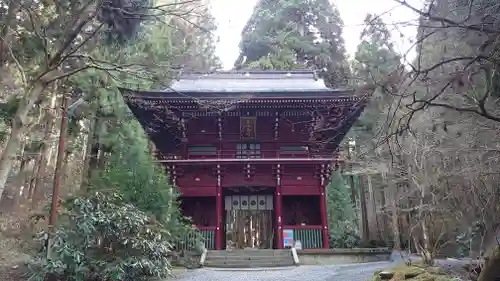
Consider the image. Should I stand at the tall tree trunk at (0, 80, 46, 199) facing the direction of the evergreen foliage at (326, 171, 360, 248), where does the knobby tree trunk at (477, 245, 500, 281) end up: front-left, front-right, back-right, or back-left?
front-right

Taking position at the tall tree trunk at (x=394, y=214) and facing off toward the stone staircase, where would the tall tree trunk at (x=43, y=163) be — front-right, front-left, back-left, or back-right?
front-right

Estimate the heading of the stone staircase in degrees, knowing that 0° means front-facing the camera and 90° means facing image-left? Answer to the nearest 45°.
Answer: approximately 0°

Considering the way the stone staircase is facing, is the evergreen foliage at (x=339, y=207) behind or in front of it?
behind

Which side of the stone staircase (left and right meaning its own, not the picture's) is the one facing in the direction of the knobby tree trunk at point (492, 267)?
front

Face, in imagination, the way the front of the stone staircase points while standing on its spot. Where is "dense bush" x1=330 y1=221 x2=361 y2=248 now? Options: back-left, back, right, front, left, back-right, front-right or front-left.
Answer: back-left

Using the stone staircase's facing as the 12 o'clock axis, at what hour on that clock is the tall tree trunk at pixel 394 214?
The tall tree trunk is roughly at 8 o'clock from the stone staircase.

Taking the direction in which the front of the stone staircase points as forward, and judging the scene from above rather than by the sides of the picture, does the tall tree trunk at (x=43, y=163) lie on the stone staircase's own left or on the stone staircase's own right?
on the stone staircase's own right
